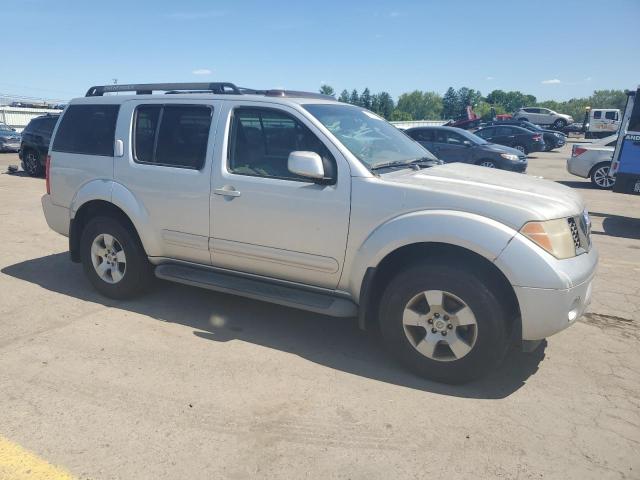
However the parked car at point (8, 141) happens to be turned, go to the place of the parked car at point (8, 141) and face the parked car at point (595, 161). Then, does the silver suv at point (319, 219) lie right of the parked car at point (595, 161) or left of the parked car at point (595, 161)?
right

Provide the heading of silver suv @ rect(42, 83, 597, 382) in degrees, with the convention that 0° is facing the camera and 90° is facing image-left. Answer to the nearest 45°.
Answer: approximately 315°

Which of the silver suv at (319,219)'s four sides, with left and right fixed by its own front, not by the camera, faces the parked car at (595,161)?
left

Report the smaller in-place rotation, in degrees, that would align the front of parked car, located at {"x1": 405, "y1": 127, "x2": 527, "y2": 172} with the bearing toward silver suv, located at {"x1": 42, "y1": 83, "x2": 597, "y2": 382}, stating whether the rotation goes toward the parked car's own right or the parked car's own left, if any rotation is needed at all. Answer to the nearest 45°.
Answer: approximately 45° to the parked car's own right

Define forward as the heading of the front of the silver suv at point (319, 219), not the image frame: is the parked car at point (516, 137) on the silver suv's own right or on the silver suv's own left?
on the silver suv's own left

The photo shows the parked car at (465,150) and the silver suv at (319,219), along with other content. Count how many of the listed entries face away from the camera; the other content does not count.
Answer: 0

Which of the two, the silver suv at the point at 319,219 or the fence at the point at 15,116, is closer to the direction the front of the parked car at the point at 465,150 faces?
the silver suv

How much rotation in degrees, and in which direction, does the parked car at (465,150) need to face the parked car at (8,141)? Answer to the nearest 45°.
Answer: approximately 135° to its right

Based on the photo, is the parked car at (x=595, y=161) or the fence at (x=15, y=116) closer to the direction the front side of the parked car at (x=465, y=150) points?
the parked car

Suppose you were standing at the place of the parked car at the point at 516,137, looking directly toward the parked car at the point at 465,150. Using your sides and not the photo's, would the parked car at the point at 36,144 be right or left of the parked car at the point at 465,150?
right
